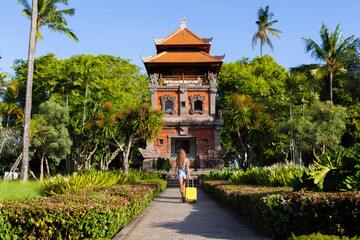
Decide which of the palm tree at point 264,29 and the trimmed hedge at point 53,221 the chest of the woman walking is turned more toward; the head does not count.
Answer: the palm tree

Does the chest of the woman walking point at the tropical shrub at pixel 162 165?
yes

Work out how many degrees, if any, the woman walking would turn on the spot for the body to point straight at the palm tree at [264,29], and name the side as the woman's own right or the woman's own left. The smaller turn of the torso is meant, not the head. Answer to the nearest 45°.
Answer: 0° — they already face it

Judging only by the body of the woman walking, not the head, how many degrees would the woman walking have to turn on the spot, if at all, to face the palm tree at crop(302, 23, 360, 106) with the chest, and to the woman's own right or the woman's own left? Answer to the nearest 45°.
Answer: approximately 45° to the woman's own right

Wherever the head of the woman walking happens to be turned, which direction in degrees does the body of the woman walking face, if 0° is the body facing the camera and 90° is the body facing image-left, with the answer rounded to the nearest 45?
approximately 180°

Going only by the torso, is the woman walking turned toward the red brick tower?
yes

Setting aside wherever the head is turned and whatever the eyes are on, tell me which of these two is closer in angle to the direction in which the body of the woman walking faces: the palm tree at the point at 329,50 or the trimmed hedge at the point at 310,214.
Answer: the palm tree

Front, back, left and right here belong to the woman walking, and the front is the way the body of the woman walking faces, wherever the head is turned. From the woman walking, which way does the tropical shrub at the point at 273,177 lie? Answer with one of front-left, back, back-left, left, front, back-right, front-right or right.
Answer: right
